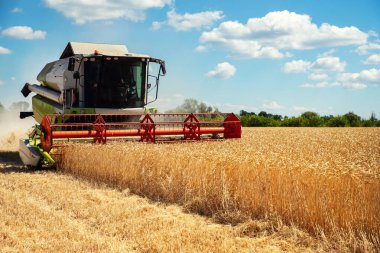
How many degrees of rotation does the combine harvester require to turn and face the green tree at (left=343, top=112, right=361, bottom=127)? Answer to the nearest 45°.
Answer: approximately 90° to its left

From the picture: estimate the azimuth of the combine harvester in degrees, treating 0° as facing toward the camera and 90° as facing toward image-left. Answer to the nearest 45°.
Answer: approximately 315°

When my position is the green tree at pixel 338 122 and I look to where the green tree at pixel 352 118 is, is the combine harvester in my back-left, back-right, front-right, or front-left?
back-right

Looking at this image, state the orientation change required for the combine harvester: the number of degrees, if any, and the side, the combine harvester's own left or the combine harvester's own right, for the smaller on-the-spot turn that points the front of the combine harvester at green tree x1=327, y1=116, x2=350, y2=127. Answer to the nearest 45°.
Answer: approximately 90° to the combine harvester's own left
